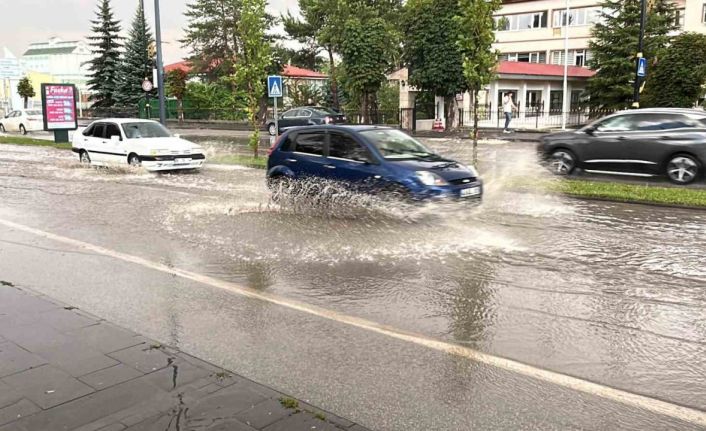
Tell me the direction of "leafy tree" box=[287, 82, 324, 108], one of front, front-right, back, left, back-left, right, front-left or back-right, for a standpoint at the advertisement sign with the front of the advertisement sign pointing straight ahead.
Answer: back-left

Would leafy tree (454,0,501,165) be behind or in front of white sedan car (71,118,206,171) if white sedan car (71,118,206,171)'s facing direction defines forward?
in front

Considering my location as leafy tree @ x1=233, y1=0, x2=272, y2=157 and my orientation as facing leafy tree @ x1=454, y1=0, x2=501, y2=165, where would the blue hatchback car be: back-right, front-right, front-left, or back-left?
front-right

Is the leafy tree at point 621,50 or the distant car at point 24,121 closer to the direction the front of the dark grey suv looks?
the distant car

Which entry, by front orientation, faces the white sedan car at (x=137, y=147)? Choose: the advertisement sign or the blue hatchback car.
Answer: the advertisement sign

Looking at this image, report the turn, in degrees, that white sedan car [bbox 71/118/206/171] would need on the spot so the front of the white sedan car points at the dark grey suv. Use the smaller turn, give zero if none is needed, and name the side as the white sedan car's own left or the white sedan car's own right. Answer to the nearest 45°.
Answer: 0° — it already faces it

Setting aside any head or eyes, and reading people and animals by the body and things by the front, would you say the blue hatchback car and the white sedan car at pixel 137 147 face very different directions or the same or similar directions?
same or similar directions

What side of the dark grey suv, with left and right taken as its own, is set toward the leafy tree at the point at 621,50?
right

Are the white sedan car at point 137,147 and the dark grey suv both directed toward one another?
yes

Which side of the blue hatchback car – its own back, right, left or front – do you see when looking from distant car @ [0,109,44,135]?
back

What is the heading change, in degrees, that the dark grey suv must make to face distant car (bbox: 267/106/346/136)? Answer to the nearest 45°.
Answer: approximately 45° to its right

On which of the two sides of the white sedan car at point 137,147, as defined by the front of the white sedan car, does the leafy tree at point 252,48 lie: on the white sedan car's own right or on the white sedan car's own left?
on the white sedan car's own left

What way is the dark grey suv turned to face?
to the viewer's left

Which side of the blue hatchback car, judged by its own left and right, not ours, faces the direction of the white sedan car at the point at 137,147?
back

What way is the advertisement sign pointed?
toward the camera

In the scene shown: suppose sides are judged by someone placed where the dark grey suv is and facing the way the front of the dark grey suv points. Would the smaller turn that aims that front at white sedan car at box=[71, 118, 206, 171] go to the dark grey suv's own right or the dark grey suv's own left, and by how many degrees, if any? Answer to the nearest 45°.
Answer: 0° — it already faces it

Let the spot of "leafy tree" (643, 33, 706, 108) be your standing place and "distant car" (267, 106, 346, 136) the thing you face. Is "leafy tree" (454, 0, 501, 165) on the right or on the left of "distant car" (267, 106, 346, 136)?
left

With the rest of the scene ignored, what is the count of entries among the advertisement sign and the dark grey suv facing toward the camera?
1
